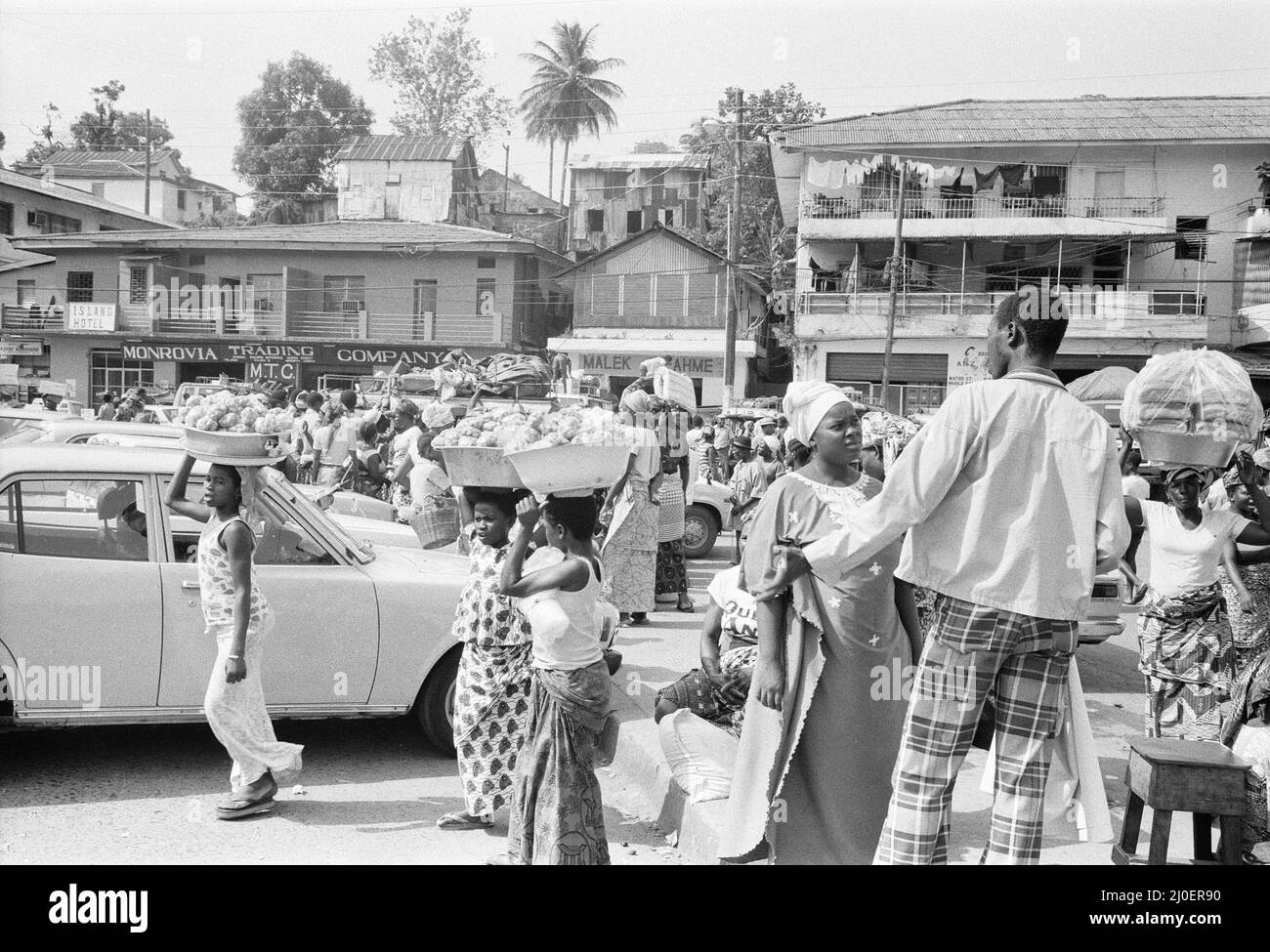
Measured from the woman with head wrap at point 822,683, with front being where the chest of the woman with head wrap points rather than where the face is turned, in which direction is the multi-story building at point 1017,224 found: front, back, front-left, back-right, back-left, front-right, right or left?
back-left

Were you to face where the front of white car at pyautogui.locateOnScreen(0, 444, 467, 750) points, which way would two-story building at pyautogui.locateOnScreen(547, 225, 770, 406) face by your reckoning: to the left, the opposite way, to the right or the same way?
to the right

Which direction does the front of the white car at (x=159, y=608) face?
to the viewer's right

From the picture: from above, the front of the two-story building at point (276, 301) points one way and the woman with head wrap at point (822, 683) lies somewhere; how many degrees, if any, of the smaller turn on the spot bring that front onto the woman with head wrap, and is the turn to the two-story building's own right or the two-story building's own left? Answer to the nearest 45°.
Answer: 0° — it already faces them

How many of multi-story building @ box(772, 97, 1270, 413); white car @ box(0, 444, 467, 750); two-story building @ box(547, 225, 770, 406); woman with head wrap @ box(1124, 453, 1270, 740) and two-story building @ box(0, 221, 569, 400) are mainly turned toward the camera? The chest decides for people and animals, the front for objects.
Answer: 4

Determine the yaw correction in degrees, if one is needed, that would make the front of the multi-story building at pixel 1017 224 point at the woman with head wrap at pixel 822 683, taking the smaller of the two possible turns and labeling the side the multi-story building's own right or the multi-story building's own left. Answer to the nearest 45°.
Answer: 0° — it already faces them

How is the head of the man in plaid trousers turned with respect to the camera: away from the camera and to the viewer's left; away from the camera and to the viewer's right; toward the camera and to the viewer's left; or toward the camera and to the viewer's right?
away from the camera and to the viewer's left

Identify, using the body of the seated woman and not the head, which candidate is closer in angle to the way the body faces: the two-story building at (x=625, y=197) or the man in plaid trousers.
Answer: the man in plaid trousers

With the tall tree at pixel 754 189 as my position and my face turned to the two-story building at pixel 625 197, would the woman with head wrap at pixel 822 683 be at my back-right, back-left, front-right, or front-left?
back-left
